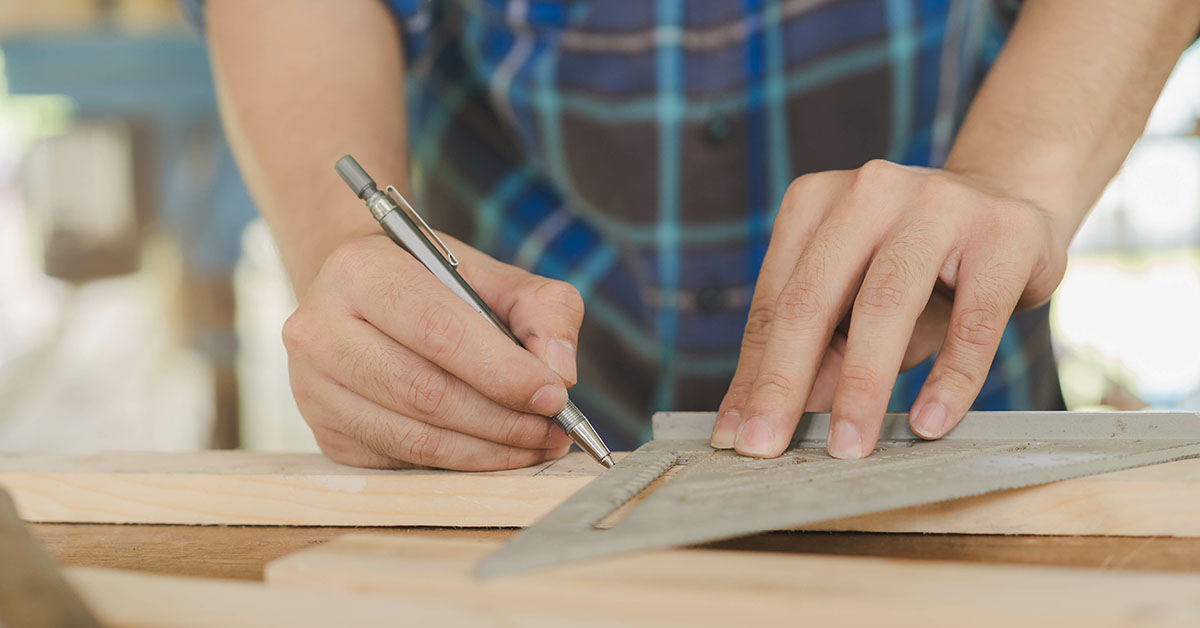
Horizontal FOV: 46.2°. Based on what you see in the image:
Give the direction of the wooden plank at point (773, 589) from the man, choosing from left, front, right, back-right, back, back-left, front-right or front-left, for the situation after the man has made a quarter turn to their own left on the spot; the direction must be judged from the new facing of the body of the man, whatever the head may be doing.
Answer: right

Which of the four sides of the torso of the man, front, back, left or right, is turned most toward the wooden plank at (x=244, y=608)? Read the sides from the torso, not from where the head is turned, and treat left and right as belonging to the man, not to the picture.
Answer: front

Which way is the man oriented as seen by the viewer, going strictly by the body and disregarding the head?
toward the camera
